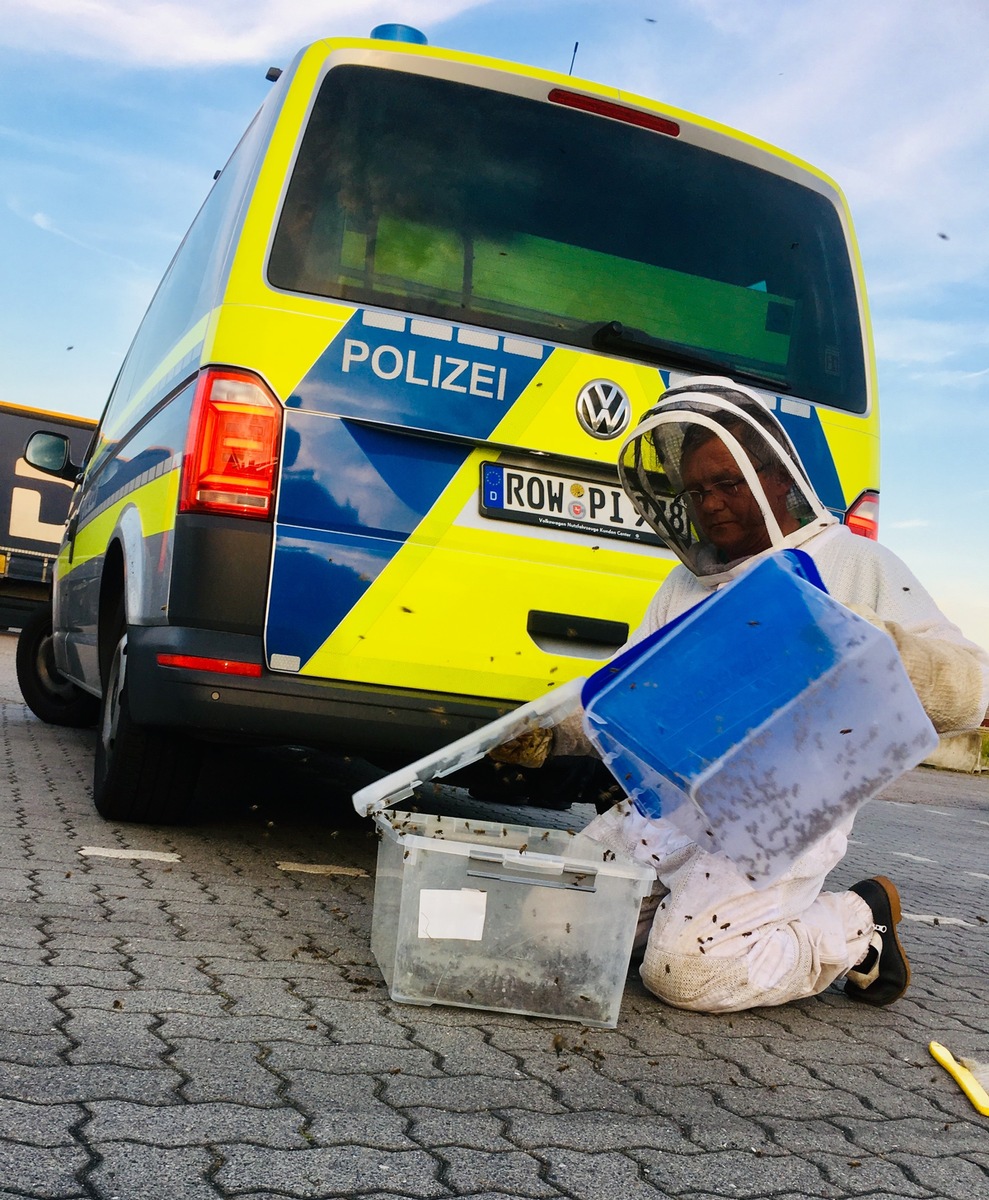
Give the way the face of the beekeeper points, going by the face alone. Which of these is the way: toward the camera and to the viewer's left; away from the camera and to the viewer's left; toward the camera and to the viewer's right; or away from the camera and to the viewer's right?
toward the camera and to the viewer's left

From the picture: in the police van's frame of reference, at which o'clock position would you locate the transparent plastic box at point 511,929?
The transparent plastic box is roughly at 7 o'clock from the police van.

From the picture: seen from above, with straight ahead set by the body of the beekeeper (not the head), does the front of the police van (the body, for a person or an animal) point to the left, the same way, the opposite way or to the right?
to the right

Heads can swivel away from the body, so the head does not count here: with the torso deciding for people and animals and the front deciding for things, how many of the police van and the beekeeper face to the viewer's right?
0

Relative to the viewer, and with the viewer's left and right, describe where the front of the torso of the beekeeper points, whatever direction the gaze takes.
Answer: facing the viewer and to the left of the viewer

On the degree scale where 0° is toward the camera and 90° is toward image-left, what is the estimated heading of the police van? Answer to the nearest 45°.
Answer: approximately 135°
